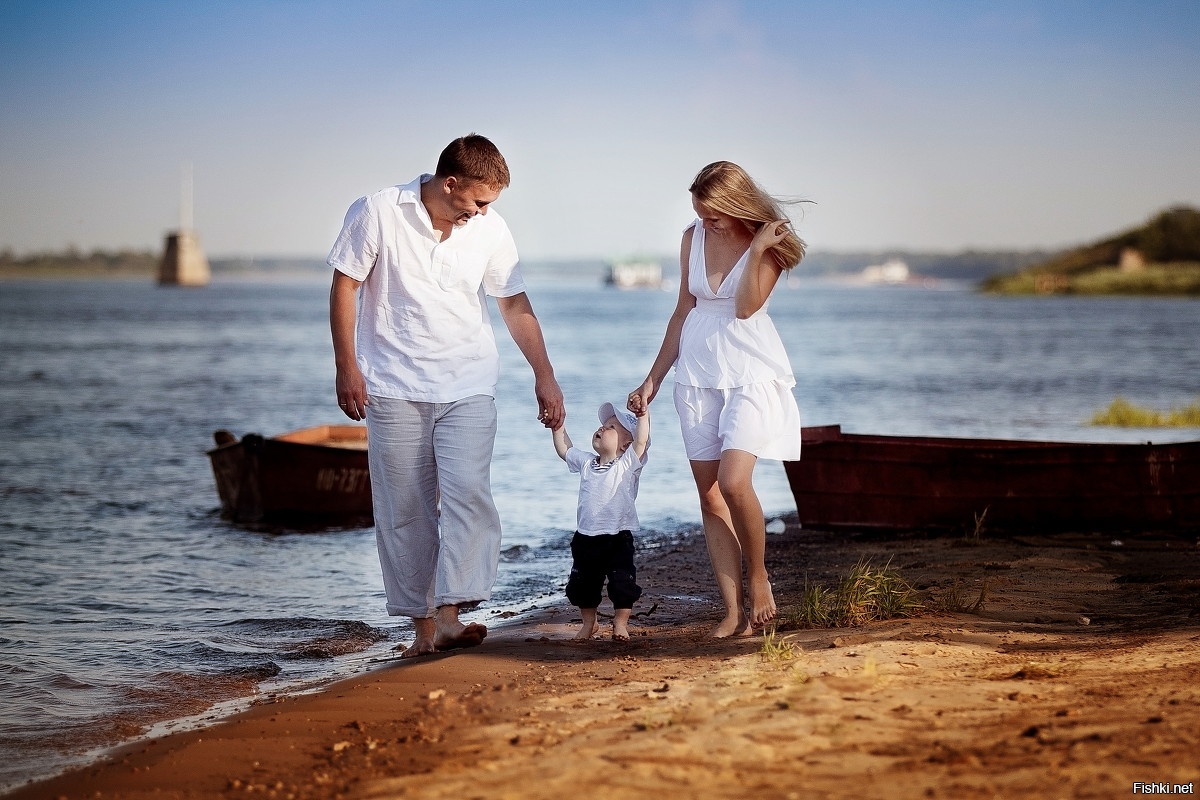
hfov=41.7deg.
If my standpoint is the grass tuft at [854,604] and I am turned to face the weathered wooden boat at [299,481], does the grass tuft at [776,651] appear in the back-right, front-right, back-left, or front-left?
back-left

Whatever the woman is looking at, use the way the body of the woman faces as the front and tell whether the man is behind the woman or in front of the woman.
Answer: in front

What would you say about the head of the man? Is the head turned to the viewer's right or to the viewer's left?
to the viewer's right

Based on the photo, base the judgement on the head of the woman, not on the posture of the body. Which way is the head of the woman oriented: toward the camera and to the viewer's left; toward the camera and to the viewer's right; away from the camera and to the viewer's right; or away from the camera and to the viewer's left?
toward the camera and to the viewer's left

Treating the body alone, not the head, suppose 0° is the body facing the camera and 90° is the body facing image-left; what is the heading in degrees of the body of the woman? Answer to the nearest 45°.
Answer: approximately 45°

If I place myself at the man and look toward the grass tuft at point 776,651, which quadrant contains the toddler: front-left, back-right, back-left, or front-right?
front-left
